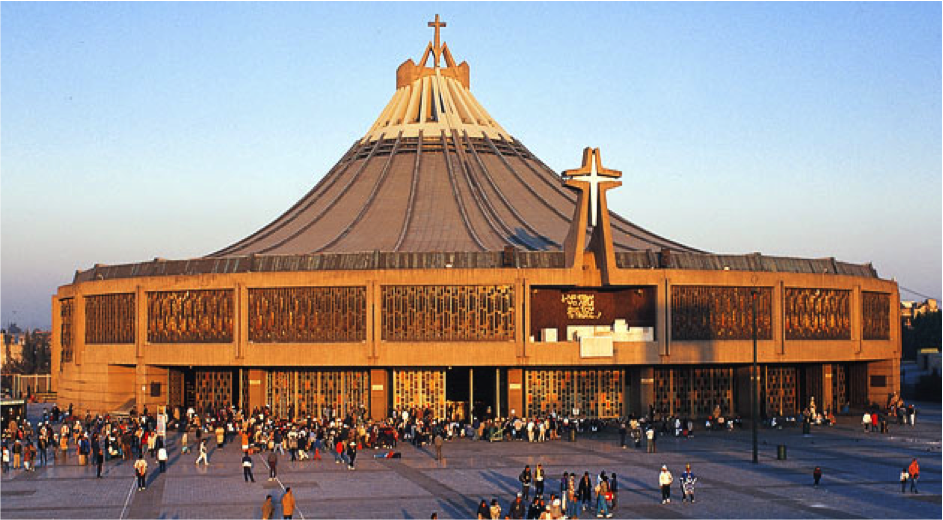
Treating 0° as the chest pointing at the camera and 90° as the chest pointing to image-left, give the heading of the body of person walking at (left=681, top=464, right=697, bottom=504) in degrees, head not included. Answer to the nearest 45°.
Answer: approximately 0°

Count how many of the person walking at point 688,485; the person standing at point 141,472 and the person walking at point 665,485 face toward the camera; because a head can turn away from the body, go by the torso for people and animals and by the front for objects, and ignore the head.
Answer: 2

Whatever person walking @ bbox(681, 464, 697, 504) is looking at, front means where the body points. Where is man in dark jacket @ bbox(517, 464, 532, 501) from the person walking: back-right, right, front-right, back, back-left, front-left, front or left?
right

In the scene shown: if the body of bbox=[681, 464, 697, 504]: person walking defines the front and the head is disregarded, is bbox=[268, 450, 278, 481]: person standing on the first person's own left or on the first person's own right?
on the first person's own right

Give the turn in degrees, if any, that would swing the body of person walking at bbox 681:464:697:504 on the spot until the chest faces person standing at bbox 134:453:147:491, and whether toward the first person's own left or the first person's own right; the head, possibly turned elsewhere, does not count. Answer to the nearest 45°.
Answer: approximately 90° to the first person's own right

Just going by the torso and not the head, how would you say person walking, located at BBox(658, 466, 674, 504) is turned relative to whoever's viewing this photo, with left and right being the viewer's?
facing the viewer

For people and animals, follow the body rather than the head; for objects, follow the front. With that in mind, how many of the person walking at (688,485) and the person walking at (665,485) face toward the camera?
2
